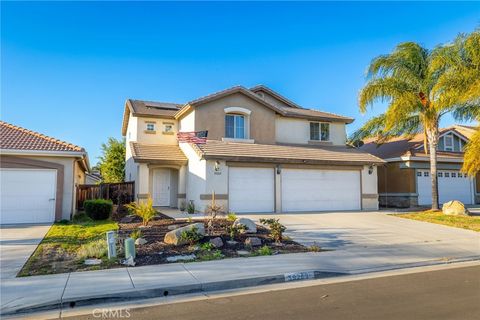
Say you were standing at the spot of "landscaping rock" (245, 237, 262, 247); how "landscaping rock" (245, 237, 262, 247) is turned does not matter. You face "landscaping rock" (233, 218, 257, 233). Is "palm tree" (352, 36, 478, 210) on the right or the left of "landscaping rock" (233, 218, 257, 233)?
right

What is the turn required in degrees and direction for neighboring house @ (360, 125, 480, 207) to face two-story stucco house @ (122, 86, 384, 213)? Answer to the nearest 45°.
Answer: approximately 45° to its right

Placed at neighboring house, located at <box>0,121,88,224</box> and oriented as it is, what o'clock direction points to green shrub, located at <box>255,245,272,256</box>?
The green shrub is roughly at 11 o'clock from the neighboring house.

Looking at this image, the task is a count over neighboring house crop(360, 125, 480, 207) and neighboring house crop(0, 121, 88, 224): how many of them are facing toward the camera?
2

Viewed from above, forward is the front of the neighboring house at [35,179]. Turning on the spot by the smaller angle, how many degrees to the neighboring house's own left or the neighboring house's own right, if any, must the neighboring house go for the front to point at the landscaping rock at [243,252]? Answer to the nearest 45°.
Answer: approximately 45° to the neighboring house's own left

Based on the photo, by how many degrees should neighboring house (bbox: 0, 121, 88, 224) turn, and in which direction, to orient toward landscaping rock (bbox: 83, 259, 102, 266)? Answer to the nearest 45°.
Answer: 0° — it already faces it

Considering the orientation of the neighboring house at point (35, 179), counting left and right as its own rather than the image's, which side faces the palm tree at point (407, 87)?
left

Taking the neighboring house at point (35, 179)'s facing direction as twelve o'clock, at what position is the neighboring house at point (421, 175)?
the neighboring house at point (421, 175) is roughly at 9 o'clock from the neighboring house at point (35, 179).
